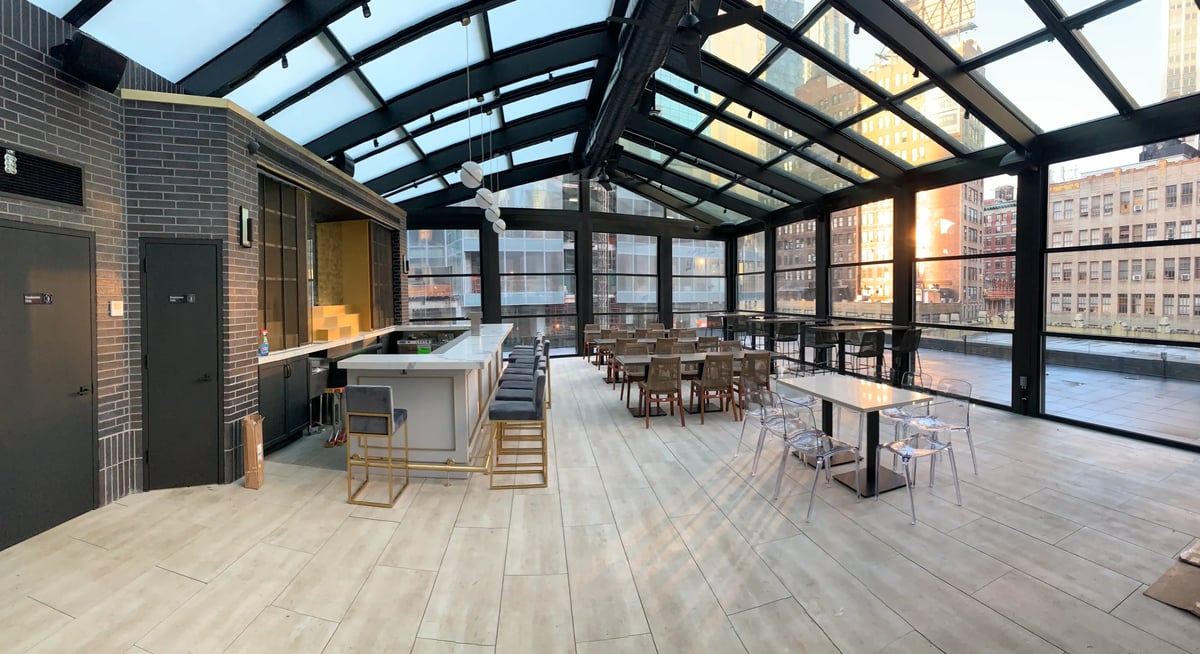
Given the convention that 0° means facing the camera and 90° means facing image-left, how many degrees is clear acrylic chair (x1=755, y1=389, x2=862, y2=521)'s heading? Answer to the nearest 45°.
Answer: approximately 225°

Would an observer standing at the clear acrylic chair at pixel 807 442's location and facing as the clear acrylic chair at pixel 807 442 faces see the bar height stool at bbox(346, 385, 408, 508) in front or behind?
behind

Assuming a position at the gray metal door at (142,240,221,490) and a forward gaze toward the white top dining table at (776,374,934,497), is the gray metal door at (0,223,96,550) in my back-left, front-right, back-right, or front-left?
back-right

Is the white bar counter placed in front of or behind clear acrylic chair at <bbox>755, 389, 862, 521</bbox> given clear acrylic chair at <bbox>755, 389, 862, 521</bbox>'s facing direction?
behind

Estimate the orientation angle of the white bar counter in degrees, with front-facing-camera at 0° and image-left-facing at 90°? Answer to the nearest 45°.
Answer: approximately 270°

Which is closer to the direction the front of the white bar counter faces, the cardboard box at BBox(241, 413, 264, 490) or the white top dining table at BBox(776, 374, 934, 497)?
the white top dining table

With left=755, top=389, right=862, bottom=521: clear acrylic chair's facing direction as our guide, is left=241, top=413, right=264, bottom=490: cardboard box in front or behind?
behind

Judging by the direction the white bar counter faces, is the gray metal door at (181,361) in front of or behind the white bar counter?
behind

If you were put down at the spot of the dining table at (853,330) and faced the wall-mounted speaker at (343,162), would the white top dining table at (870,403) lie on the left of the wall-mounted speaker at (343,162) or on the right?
left
